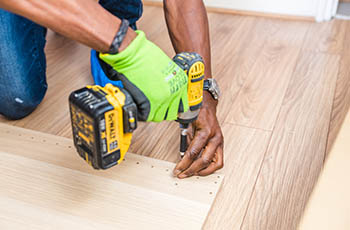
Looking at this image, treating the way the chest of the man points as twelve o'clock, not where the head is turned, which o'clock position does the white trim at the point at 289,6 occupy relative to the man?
The white trim is roughly at 9 o'clock from the man.

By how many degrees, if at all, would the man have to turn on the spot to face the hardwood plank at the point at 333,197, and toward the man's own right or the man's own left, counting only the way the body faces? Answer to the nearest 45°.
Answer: approximately 45° to the man's own right

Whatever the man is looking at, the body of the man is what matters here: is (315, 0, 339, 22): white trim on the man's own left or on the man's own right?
on the man's own left

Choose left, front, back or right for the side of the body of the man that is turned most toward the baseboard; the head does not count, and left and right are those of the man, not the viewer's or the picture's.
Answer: left
